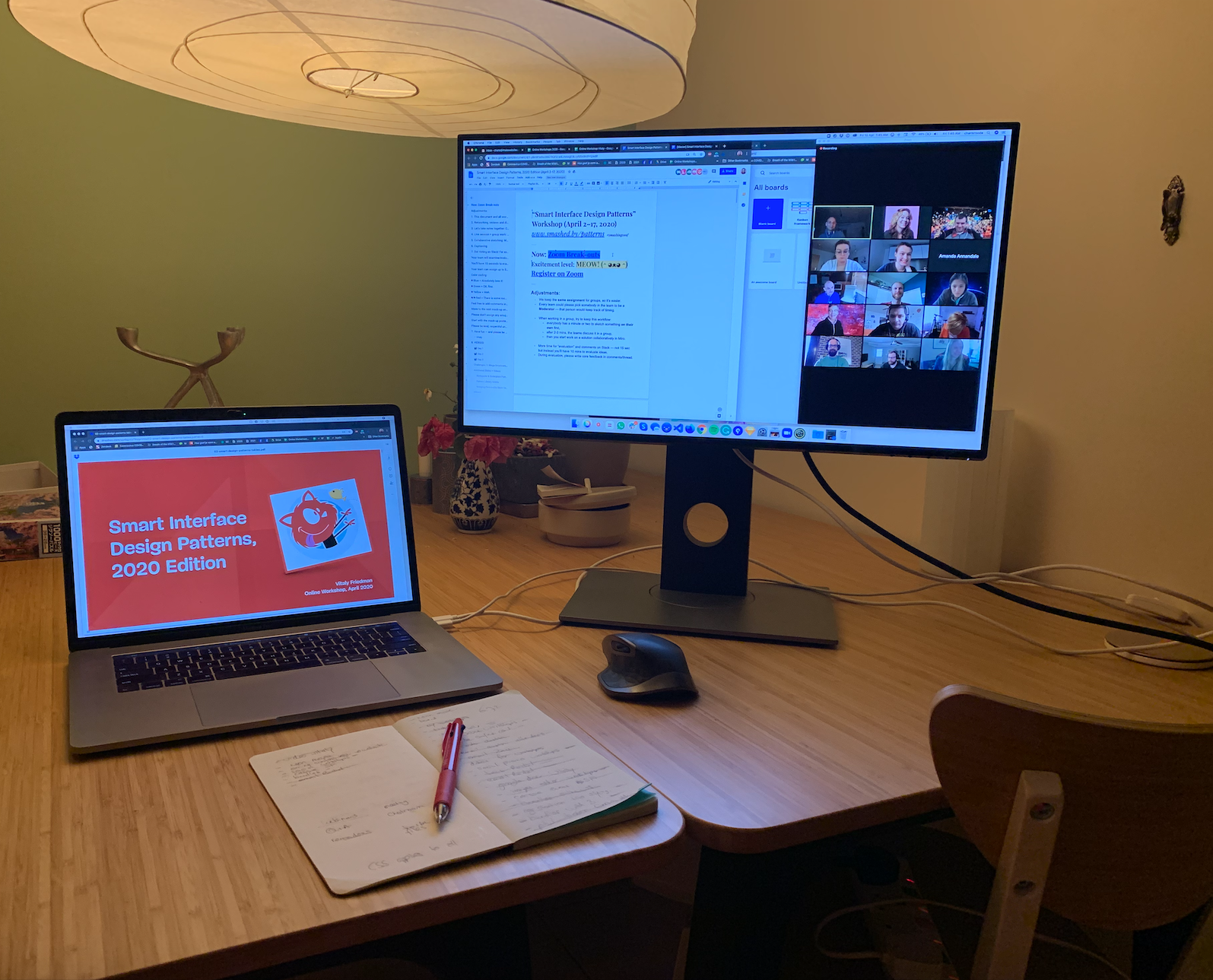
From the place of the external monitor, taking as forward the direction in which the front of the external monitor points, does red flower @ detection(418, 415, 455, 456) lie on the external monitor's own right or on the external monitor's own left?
on the external monitor's own right

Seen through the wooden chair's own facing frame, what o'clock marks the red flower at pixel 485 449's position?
The red flower is roughly at 10 o'clock from the wooden chair.

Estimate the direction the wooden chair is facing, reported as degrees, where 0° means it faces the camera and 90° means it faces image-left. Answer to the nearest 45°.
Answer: approximately 180°

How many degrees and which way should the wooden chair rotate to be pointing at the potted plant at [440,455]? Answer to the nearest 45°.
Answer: approximately 45° to its left

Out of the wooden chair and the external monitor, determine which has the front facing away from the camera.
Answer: the wooden chair

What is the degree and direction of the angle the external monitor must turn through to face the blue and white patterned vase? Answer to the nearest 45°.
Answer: approximately 135° to its right

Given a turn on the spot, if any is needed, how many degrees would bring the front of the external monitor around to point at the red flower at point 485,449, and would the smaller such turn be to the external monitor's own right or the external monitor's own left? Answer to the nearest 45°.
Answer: approximately 135° to the external monitor's own right

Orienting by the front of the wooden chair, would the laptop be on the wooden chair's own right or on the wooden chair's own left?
on the wooden chair's own left

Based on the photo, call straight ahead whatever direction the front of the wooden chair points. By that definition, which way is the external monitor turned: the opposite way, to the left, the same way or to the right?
the opposite way

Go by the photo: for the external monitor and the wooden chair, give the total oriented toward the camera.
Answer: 1
